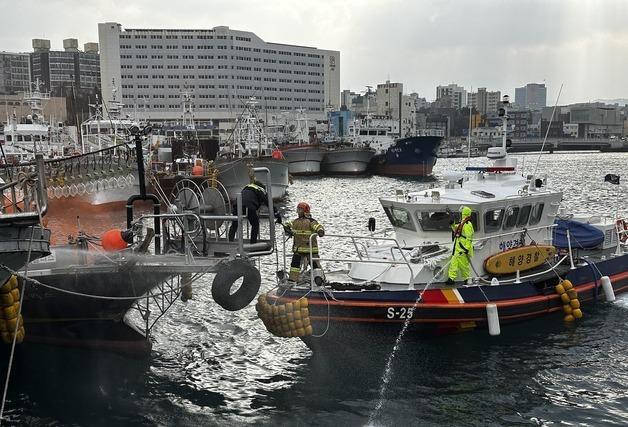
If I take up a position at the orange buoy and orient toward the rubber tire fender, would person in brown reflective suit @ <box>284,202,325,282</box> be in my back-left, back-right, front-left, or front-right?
front-left

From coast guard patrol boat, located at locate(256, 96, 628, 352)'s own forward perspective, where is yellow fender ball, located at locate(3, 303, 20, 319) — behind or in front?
in front

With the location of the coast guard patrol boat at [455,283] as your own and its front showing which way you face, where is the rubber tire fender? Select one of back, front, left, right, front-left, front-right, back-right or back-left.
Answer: front

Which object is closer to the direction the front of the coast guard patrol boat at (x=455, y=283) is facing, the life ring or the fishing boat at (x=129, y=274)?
the fishing boat

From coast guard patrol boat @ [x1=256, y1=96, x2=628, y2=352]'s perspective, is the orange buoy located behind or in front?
in front

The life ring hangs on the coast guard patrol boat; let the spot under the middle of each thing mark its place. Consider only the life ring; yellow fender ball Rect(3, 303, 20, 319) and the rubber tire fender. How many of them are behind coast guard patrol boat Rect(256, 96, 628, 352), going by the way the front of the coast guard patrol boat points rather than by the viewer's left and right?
1

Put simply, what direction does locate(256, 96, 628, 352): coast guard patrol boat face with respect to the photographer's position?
facing the viewer and to the left of the viewer

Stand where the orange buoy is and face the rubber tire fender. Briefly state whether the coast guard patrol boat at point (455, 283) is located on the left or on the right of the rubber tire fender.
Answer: left

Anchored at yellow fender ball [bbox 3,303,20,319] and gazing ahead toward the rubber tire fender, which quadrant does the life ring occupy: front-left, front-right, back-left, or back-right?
front-left

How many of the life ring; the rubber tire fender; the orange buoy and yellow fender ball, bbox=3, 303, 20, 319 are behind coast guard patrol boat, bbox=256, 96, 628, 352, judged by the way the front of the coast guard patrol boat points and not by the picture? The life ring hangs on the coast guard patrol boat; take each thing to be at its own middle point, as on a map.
1

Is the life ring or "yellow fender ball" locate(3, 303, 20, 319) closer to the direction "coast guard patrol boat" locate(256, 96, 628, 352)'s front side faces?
the yellow fender ball
